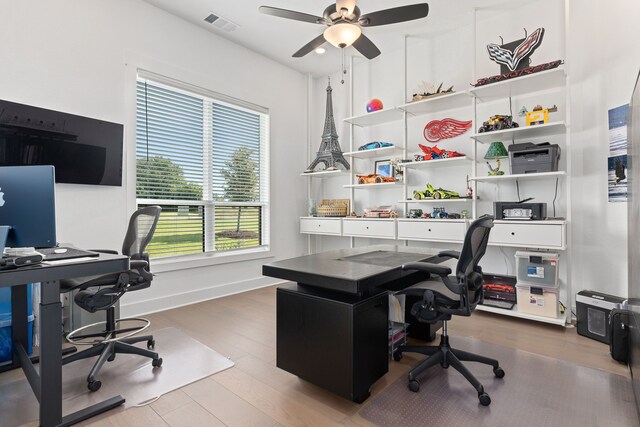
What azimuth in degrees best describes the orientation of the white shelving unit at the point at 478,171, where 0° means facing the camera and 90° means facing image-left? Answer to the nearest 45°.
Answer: approximately 45°

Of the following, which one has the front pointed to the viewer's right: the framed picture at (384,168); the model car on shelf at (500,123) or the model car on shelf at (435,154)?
the model car on shelf at (435,154)

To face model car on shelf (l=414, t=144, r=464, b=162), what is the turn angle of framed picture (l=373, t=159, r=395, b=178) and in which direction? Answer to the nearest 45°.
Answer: approximately 90° to its left

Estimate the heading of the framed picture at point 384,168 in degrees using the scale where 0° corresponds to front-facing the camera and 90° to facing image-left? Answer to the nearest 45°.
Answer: approximately 45°

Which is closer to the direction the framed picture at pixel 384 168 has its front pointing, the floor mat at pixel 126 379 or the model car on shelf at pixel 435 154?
the floor mat

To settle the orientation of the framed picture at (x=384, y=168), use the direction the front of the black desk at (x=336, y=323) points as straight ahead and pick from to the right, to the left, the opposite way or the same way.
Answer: to the right

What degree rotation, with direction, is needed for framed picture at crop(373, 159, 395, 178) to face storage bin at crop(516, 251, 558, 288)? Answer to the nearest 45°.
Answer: approximately 90° to its left

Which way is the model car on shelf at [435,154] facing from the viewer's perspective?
to the viewer's right

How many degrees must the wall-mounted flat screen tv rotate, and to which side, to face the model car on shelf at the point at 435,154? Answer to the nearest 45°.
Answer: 0° — it already faces it

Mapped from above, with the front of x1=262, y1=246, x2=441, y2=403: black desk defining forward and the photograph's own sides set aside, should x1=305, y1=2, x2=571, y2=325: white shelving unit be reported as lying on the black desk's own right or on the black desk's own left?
on the black desk's own left

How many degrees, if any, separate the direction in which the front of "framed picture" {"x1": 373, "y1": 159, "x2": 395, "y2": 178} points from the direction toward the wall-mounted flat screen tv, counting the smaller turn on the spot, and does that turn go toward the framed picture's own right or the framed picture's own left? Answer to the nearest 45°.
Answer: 0° — it already faces it

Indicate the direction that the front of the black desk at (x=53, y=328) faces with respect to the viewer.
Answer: facing away from the viewer and to the right of the viewer

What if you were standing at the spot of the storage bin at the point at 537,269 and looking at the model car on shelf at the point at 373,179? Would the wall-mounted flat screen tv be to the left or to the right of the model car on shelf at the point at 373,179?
left
